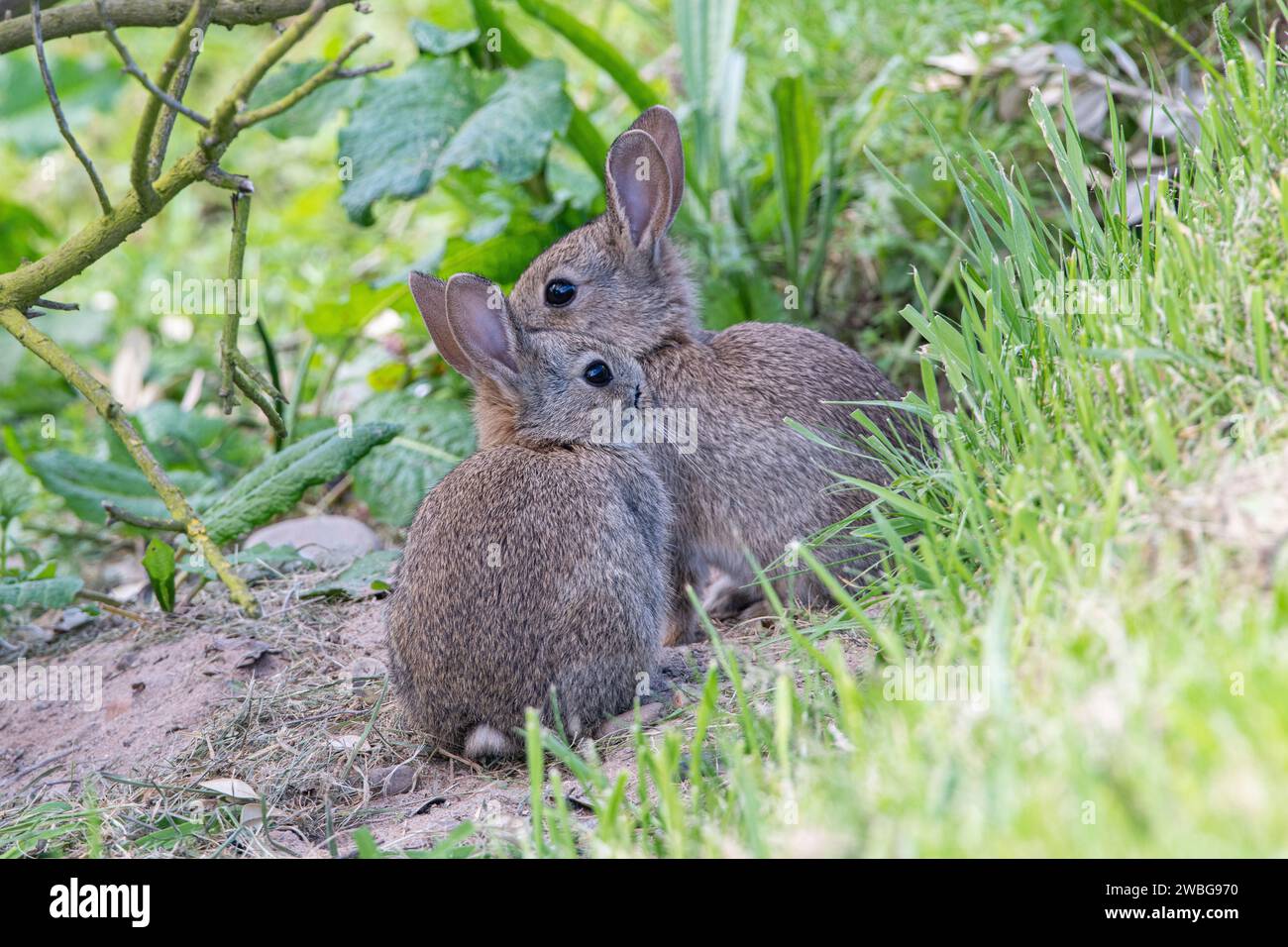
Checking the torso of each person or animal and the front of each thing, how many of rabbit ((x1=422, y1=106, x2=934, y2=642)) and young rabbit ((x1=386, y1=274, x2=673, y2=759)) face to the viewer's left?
1

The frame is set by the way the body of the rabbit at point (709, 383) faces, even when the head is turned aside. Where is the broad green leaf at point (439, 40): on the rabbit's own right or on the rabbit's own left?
on the rabbit's own right

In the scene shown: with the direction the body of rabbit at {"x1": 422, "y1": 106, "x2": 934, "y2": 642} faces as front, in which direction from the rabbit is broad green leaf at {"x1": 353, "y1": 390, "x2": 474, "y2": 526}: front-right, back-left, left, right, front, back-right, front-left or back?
front-right

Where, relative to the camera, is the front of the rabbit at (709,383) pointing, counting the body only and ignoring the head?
to the viewer's left

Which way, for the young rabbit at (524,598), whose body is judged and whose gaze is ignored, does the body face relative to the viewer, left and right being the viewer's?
facing away from the viewer and to the right of the viewer

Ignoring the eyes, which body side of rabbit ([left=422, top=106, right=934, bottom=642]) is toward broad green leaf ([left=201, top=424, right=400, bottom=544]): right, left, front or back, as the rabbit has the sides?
front
